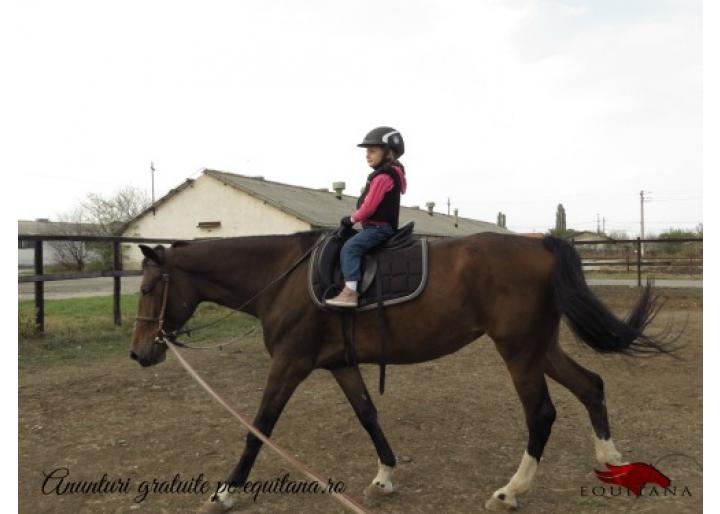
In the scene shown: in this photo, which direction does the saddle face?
to the viewer's left

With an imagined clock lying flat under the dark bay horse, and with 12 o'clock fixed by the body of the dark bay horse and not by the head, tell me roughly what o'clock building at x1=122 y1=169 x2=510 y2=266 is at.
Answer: The building is roughly at 2 o'clock from the dark bay horse.

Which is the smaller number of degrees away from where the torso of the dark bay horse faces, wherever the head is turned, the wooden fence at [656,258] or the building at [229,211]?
the building

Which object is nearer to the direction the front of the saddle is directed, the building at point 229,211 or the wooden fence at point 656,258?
the building

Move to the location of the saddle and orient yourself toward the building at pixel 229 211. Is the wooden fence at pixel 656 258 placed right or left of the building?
right

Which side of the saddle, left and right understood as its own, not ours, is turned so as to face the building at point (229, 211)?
right

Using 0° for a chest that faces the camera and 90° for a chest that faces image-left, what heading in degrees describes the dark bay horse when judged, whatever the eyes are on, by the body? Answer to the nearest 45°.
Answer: approximately 90°

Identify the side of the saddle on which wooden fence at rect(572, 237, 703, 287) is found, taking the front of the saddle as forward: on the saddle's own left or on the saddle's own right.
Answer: on the saddle's own right
